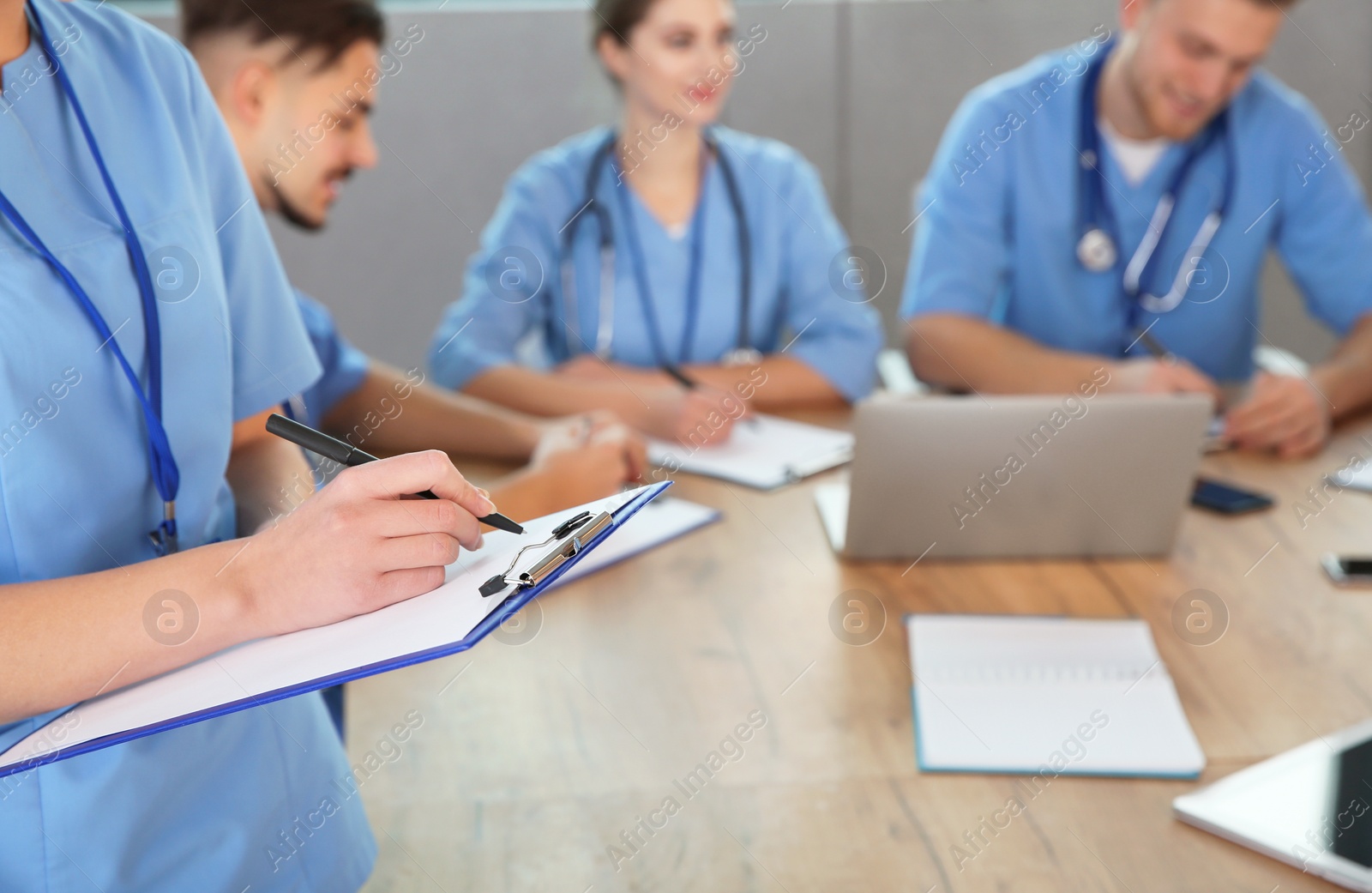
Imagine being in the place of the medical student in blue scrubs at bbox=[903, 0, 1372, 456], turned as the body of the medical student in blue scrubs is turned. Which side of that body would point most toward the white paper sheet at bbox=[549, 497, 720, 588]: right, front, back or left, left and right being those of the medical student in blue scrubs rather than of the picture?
front

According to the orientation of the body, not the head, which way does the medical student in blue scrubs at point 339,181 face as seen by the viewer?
to the viewer's right

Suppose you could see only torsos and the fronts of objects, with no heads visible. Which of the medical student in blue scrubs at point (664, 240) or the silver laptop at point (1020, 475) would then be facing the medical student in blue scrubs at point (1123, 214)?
the silver laptop

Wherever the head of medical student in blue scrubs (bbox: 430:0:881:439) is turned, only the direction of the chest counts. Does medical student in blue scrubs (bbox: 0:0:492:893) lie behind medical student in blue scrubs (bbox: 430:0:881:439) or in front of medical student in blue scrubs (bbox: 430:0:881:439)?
in front

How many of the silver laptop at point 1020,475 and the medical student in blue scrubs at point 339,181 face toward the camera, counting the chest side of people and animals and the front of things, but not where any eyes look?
0

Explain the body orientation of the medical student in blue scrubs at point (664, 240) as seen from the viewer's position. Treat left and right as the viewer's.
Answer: facing the viewer

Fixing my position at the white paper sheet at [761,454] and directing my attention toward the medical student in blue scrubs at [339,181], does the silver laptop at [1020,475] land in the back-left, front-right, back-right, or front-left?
back-left

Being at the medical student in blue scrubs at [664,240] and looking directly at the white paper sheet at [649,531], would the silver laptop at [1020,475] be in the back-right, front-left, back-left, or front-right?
front-left

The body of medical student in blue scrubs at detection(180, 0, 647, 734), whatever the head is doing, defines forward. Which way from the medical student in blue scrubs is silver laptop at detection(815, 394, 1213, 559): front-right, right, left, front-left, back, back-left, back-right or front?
front-right

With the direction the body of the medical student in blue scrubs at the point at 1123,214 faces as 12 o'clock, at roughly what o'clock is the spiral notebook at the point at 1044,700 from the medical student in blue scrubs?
The spiral notebook is roughly at 12 o'clock from the medical student in blue scrubs.

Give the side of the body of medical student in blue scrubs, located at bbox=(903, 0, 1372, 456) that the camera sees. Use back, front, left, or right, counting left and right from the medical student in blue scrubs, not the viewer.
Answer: front

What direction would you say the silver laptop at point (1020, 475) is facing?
away from the camera

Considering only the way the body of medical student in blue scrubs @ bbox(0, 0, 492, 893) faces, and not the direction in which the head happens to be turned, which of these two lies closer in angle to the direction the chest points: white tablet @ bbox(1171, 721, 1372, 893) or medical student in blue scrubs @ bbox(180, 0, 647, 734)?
the white tablet

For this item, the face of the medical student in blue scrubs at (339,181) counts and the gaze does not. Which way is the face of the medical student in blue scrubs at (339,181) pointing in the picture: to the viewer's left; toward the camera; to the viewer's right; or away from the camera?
to the viewer's right

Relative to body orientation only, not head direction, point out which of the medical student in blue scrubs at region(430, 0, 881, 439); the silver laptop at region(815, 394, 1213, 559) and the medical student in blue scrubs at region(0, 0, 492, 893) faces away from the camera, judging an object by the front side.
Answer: the silver laptop

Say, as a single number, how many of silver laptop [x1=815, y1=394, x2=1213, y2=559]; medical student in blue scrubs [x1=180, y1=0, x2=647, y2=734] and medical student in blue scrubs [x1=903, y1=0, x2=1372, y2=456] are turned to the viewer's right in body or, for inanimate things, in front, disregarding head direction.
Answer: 1

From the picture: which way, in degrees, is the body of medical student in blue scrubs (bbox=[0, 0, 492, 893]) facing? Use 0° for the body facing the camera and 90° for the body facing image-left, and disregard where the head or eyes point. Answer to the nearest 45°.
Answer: approximately 315°

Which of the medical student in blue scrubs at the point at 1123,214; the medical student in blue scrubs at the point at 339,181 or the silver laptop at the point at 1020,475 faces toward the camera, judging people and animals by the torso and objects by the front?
the medical student in blue scrubs at the point at 1123,214
